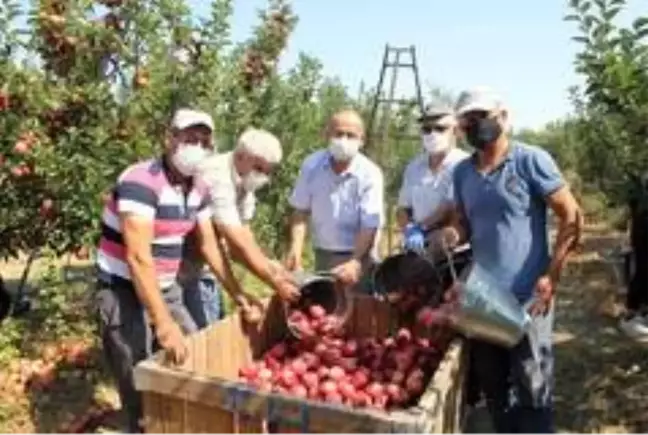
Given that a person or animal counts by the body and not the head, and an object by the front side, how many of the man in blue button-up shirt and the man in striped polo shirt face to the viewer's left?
0

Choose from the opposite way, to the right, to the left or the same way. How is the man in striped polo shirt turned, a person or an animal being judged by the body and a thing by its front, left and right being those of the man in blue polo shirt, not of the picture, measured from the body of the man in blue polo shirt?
to the left

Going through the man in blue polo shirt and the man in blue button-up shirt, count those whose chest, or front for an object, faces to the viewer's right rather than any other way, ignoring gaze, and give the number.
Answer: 0

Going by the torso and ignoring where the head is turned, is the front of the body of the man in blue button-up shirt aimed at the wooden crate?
yes

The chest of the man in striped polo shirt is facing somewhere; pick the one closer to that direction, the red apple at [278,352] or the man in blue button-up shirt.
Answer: the red apple

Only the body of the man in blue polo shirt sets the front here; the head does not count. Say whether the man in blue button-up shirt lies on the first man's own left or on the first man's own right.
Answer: on the first man's own right

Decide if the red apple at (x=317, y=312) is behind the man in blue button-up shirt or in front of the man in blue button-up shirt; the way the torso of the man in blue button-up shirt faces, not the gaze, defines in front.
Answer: in front

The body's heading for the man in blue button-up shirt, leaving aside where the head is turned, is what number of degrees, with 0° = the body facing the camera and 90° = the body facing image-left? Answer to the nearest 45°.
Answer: approximately 0°

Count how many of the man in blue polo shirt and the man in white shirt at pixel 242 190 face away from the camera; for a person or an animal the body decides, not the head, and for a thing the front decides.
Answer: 0

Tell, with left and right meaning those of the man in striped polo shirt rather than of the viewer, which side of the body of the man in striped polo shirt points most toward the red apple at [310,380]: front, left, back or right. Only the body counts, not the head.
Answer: front

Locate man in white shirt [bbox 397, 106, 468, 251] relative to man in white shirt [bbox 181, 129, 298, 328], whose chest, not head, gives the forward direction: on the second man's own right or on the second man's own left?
on the second man's own left
